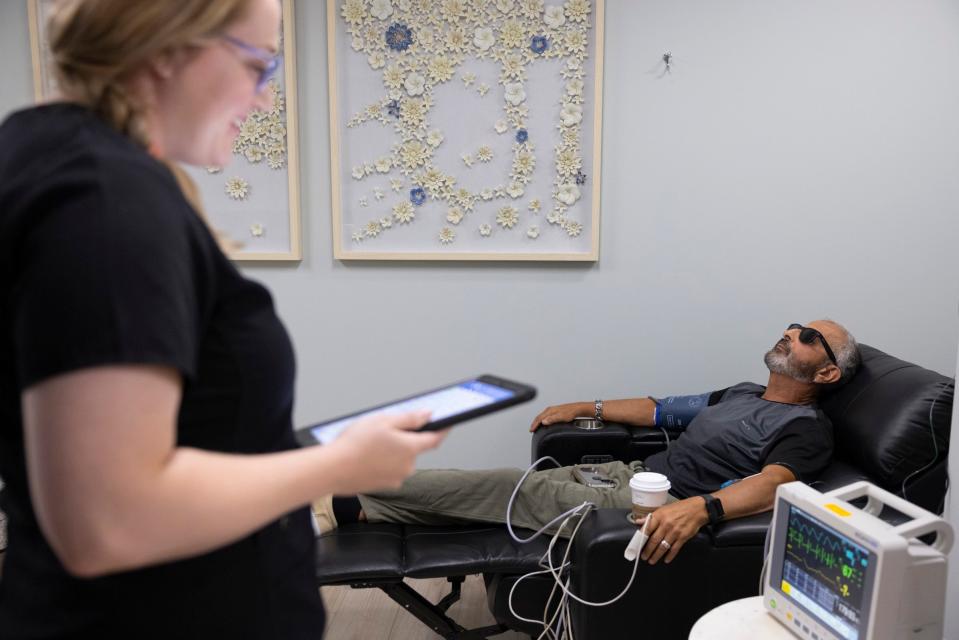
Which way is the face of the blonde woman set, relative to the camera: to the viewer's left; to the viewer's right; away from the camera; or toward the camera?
to the viewer's right

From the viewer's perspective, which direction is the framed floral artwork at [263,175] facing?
toward the camera

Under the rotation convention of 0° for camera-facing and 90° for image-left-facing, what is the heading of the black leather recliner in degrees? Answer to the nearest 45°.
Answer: approximately 90°

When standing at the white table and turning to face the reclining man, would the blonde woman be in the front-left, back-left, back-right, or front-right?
back-left

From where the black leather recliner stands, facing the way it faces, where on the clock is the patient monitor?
The patient monitor is roughly at 8 o'clock from the black leather recliner.

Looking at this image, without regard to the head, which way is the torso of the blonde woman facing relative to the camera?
to the viewer's right

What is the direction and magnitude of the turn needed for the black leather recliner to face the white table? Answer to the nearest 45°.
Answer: approximately 90° to its left

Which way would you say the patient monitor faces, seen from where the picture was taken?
facing the viewer and to the left of the viewer

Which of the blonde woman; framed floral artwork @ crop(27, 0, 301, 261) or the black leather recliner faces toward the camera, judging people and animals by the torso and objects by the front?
the framed floral artwork

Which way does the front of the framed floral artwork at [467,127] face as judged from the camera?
facing the viewer

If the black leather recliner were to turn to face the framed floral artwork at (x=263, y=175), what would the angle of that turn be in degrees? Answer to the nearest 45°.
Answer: approximately 45° to its right

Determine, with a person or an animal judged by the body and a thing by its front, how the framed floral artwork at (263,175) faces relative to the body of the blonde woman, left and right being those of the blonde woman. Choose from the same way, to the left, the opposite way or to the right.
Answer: to the right

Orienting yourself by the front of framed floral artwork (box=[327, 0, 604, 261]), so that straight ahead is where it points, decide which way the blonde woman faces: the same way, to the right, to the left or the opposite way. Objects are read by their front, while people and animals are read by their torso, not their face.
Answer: to the left
